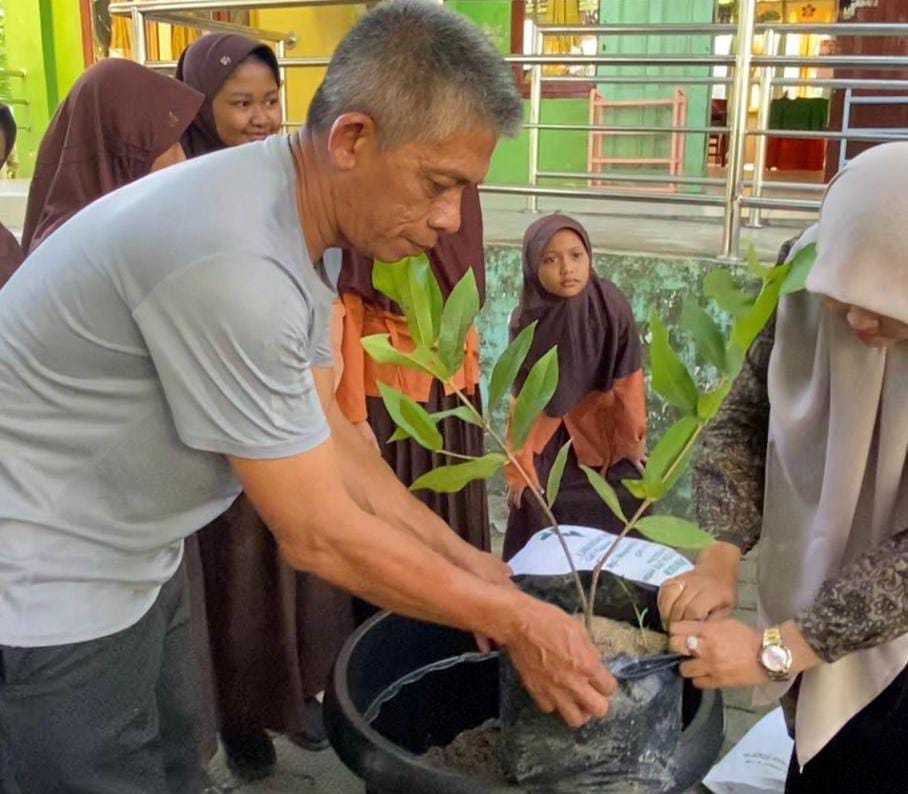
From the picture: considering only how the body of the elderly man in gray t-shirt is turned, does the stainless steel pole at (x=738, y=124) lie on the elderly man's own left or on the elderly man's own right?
on the elderly man's own left

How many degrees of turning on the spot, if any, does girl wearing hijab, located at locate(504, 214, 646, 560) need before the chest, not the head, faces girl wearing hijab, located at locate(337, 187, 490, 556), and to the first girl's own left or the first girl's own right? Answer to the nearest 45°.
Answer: approximately 45° to the first girl's own right

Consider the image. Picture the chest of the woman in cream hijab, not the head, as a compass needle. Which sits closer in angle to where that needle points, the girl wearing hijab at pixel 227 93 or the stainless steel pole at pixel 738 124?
the girl wearing hijab

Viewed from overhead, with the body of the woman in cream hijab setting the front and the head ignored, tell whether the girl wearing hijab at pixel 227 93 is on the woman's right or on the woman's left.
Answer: on the woman's right

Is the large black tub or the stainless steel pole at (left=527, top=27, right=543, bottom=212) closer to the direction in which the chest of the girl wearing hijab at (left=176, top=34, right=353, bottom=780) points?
the large black tub

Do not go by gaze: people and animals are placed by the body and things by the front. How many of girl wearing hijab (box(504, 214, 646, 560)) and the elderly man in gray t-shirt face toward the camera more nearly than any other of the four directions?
1

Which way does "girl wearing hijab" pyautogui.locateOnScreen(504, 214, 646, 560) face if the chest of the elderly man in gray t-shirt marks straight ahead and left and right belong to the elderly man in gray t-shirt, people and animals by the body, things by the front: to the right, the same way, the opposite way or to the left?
to the right

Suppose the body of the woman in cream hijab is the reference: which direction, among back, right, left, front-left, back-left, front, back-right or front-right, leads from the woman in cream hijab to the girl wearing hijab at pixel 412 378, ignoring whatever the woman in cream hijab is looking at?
right

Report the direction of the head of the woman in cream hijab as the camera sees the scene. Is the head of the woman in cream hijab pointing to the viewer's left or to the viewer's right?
to the viewer's left

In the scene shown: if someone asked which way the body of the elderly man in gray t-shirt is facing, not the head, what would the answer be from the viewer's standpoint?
to the viewer's right

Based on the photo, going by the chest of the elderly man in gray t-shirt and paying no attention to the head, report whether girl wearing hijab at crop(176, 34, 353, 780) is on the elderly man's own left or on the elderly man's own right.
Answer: on the elderly man's own left

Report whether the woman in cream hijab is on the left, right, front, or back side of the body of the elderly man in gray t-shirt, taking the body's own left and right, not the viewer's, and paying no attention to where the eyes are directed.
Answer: front

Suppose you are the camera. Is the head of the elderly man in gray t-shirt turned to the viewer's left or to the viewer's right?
to the viewer's right
